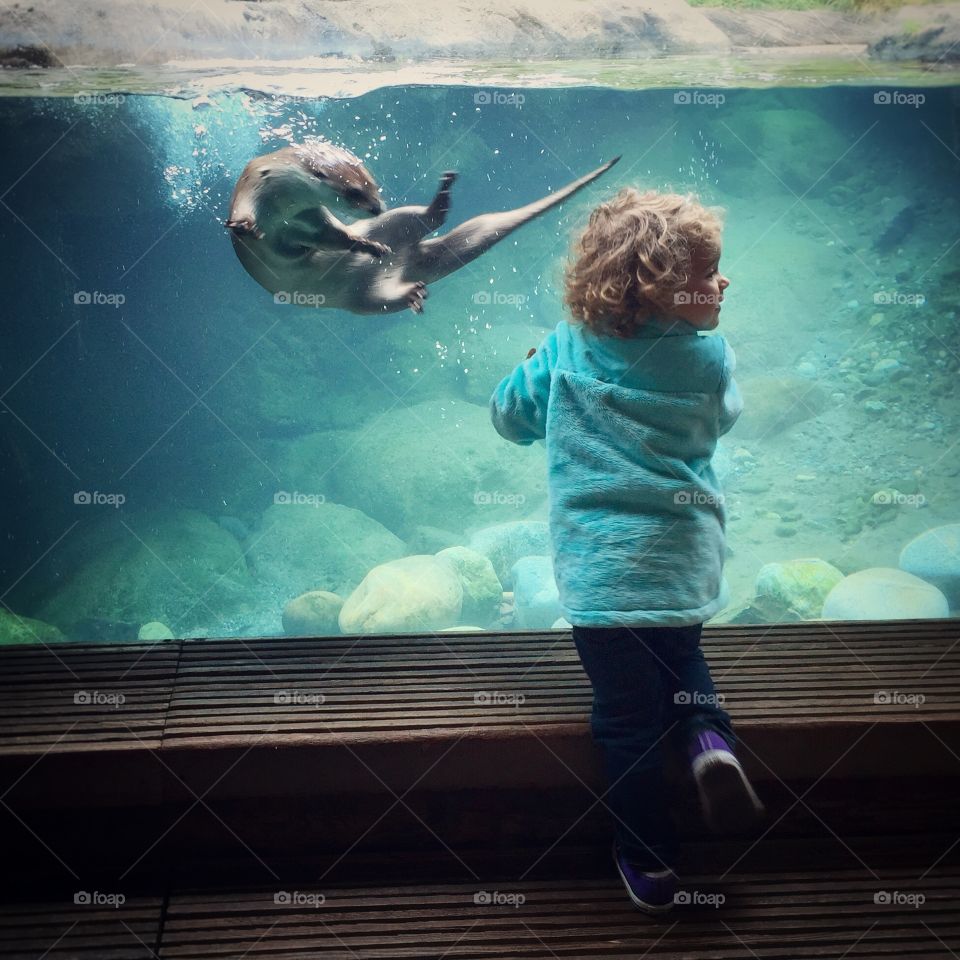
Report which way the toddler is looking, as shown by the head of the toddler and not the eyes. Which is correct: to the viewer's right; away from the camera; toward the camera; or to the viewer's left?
to the viewer's right

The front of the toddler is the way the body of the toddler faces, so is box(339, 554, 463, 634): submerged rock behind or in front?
in front

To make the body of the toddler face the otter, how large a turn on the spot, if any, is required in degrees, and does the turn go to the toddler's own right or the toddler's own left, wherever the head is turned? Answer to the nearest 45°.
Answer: approximately 45° to the toddler's own left

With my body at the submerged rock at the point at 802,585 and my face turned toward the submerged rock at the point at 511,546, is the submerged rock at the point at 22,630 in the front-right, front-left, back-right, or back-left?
front-left

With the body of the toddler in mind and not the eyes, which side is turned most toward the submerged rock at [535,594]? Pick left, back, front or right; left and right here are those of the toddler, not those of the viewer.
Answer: front

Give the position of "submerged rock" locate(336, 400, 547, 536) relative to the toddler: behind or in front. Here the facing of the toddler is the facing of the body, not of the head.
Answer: in front

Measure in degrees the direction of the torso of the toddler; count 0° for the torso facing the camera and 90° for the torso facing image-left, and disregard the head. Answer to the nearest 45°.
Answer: approximately 180°
